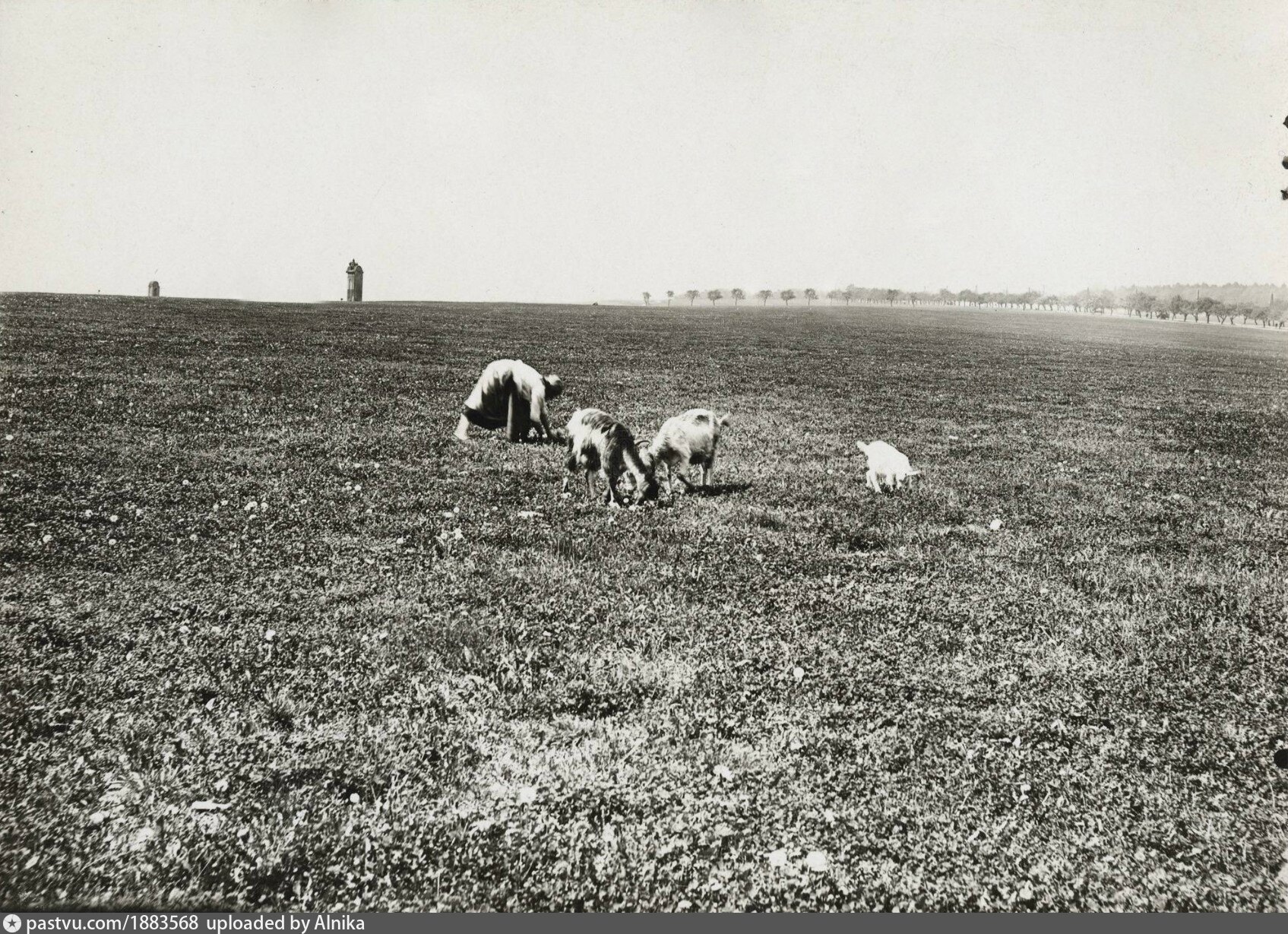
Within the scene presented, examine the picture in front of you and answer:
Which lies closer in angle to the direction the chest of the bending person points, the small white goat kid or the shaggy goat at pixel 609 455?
the small white goat kid

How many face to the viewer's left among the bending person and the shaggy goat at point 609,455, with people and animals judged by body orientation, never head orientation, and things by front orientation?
0

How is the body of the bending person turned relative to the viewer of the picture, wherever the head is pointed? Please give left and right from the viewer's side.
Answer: facing to the right of the viewer

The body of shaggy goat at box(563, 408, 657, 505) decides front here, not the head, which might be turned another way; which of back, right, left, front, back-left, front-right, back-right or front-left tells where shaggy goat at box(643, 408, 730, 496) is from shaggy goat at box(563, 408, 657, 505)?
left

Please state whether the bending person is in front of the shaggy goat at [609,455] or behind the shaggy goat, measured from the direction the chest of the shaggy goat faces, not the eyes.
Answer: behind

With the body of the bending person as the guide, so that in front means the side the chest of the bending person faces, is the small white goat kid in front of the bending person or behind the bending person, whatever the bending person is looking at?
in front

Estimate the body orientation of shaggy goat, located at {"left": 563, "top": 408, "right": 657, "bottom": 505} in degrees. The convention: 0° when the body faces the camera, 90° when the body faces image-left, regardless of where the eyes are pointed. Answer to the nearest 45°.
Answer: approximately 315°

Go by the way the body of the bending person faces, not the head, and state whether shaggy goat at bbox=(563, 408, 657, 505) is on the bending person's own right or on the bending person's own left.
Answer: on the bending person's own right
